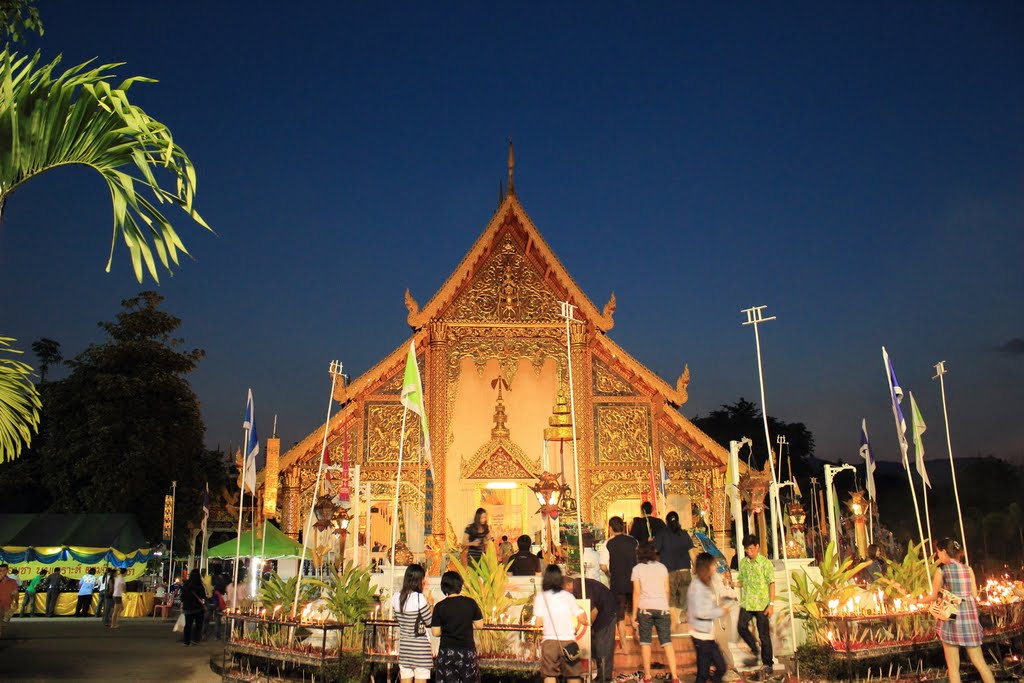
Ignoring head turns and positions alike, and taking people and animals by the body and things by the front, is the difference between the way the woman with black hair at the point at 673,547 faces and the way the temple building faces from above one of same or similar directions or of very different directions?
very different directions

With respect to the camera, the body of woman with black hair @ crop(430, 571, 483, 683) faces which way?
away from the camera

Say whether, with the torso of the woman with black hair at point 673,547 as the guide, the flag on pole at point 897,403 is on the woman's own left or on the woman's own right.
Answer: on the woman's own right

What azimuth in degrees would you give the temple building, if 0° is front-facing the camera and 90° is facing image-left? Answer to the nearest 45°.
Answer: approximately 0°

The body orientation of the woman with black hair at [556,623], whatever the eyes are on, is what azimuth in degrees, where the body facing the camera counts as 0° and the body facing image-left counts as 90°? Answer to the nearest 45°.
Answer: approximately 180°

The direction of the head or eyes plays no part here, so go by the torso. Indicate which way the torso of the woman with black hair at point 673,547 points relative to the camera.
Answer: away from the camera

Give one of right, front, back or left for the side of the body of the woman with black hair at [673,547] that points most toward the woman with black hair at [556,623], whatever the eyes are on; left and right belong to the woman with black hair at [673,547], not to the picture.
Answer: back

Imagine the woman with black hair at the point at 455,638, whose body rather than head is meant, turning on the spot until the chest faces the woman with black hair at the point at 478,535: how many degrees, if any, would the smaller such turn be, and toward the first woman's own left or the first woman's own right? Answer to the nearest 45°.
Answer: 0° — they already face them

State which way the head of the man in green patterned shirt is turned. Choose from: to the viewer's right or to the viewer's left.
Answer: to the viewer's left

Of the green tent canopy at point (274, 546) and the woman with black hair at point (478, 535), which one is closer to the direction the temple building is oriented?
the woman with black hair

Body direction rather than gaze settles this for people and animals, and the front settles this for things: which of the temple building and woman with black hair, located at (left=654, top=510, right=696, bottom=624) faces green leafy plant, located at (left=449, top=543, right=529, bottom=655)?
the temple building

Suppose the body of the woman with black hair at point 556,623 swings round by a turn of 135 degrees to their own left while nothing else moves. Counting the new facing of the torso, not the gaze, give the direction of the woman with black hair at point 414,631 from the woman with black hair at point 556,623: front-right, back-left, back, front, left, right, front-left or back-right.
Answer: front-right

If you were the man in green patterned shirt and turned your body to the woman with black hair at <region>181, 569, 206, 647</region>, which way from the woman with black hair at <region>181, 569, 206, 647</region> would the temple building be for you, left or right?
right

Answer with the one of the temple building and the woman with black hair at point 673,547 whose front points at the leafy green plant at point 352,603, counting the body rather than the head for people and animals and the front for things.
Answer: the temple building
